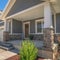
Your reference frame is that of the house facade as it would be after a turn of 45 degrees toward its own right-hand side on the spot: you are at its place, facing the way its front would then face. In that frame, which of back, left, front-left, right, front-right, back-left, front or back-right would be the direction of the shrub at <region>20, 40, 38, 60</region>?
left

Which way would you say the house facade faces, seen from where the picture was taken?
facing the viewer and to the left of the viewer
